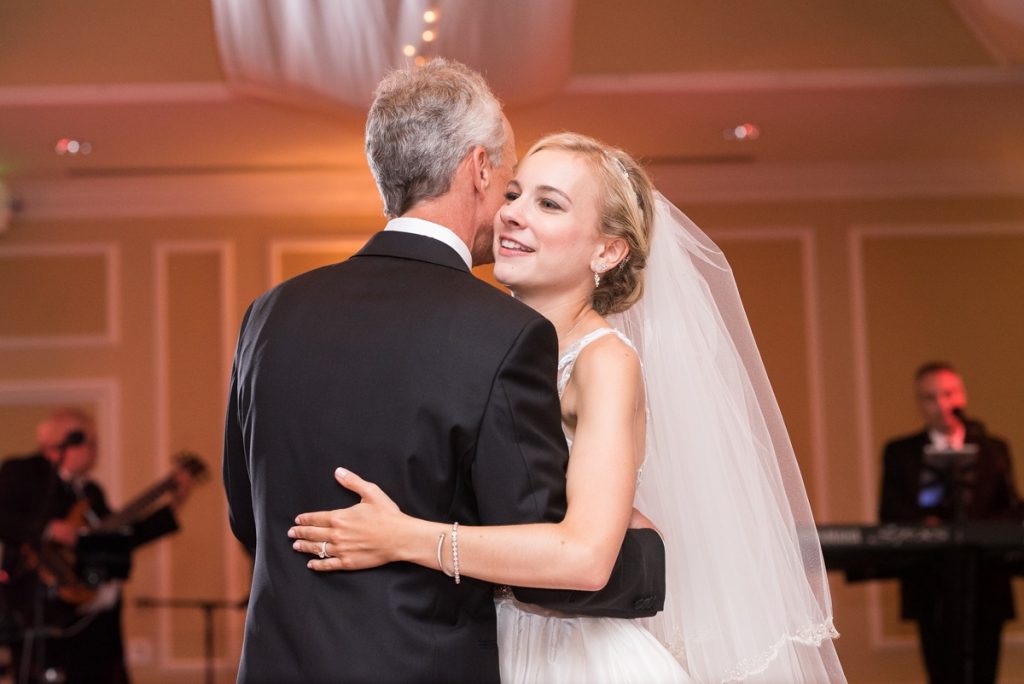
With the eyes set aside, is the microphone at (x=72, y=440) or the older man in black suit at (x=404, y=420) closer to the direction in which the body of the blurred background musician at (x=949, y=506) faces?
the older man in black suit

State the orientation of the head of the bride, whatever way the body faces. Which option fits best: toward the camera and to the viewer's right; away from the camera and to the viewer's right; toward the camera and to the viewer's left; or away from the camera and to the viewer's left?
toward the camera and to the viewer's left

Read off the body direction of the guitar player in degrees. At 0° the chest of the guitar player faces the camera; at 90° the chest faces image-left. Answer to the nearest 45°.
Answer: approximately 315°

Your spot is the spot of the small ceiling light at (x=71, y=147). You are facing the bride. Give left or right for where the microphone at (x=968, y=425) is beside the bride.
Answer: left

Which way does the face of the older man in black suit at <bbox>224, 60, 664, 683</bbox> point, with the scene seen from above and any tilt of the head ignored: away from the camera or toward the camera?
away from the camera

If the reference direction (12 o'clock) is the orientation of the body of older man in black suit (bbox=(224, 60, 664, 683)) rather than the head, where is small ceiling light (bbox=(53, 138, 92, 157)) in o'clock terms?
The small ceiling light is roughly at 10 o'clock from the older man in black suit.

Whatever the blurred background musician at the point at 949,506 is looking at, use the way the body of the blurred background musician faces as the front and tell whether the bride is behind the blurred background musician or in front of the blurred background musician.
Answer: in front

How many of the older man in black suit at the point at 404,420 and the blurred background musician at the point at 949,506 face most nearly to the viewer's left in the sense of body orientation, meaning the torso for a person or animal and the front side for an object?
0
